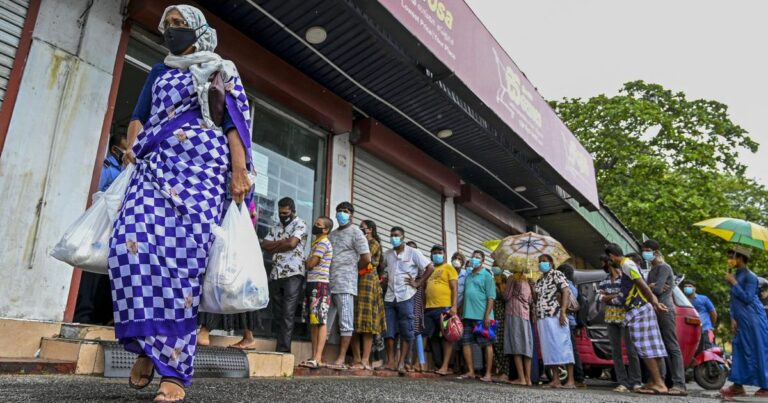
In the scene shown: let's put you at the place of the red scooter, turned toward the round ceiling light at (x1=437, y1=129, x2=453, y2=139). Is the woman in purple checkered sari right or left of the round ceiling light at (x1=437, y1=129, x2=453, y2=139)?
left

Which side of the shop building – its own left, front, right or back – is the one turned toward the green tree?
left

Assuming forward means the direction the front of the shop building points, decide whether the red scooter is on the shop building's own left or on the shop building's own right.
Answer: on the shop building's own left

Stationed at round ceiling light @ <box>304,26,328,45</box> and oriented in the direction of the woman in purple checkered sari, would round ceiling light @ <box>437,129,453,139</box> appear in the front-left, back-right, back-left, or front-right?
back-left

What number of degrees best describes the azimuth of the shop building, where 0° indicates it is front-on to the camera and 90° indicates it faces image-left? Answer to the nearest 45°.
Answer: approximately 315°

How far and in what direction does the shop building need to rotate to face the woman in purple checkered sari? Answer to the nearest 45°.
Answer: approximately 45° to its right
